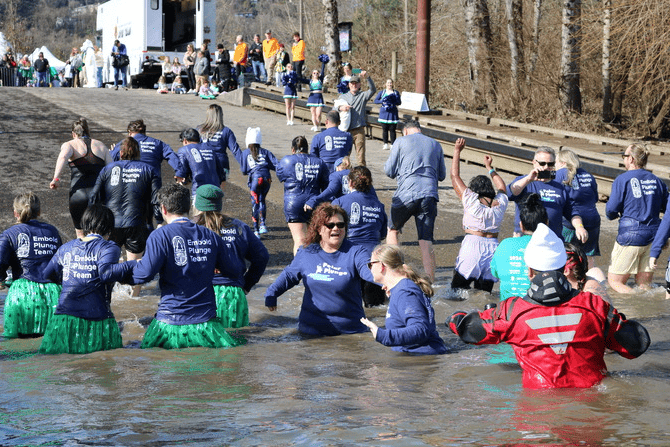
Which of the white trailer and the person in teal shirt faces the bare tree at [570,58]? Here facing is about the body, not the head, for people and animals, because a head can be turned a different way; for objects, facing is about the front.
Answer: the person in teal shirt

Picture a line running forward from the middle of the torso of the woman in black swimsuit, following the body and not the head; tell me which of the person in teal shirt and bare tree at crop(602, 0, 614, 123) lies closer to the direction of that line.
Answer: the bare tree

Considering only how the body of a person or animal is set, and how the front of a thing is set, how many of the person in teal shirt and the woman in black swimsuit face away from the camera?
2

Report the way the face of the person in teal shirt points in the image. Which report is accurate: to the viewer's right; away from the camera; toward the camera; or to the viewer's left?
away from the camera

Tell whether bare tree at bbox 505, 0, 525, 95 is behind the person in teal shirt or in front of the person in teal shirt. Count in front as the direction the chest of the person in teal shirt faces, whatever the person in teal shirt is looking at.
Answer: in front

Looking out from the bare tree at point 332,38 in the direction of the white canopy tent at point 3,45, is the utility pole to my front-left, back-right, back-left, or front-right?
back-left

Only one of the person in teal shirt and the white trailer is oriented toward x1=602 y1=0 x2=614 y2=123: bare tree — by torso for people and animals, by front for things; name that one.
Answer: the person in teal shirt

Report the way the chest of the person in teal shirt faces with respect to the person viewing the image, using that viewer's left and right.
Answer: facing away from the viewer

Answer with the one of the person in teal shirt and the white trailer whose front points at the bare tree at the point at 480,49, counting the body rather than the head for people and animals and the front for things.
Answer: the person in teal shirt

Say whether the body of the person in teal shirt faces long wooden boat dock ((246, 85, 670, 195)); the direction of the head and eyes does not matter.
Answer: yes

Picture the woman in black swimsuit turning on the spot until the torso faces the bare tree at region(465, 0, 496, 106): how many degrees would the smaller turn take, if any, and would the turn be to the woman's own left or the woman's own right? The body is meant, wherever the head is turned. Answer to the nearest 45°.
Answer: approximately 45° to the woman's own right

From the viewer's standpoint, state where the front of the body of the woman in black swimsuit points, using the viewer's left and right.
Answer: facing away from the viewer
